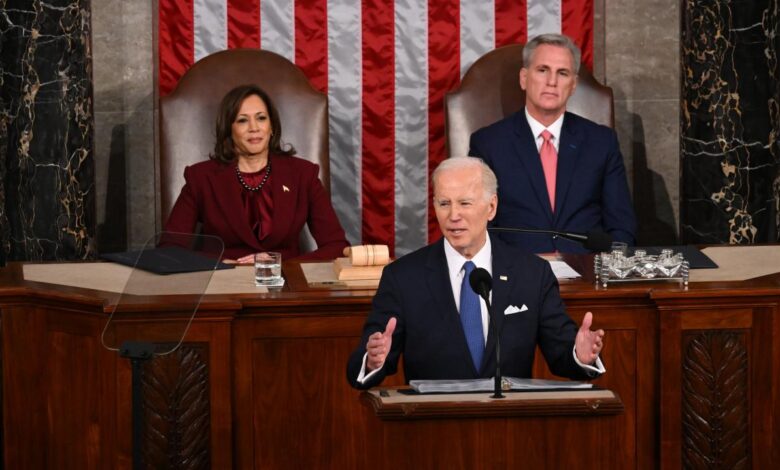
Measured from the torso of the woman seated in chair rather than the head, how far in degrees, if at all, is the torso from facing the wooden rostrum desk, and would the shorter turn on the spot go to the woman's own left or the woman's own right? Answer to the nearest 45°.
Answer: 0° — they already face it

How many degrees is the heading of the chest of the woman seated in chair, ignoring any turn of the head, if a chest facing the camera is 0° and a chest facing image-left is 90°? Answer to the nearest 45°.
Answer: approximately 0°

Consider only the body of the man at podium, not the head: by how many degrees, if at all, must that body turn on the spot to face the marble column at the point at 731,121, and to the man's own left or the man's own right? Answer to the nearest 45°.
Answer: approximately 135° to the man's own left
